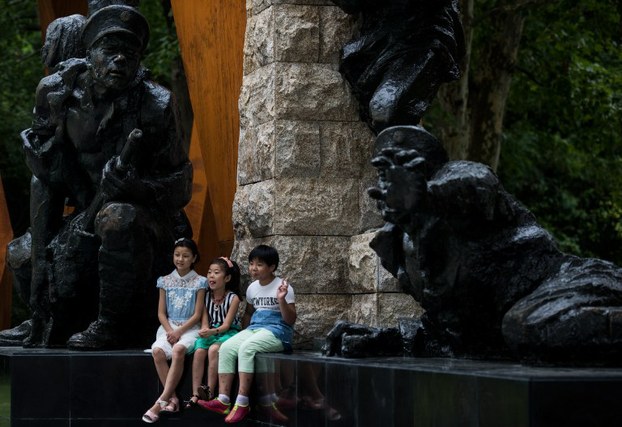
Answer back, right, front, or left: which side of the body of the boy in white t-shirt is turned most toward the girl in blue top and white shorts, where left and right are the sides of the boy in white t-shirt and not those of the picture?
right

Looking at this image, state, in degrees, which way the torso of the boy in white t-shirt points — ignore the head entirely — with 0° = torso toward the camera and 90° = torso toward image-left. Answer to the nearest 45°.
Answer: approximately 45°

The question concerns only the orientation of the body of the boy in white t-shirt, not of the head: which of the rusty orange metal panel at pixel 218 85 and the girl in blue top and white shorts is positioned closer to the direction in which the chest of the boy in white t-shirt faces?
the girl in blue top and white shorts

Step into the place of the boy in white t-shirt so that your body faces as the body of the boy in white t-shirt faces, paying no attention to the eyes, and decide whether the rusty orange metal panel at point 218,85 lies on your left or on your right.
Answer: on your right
